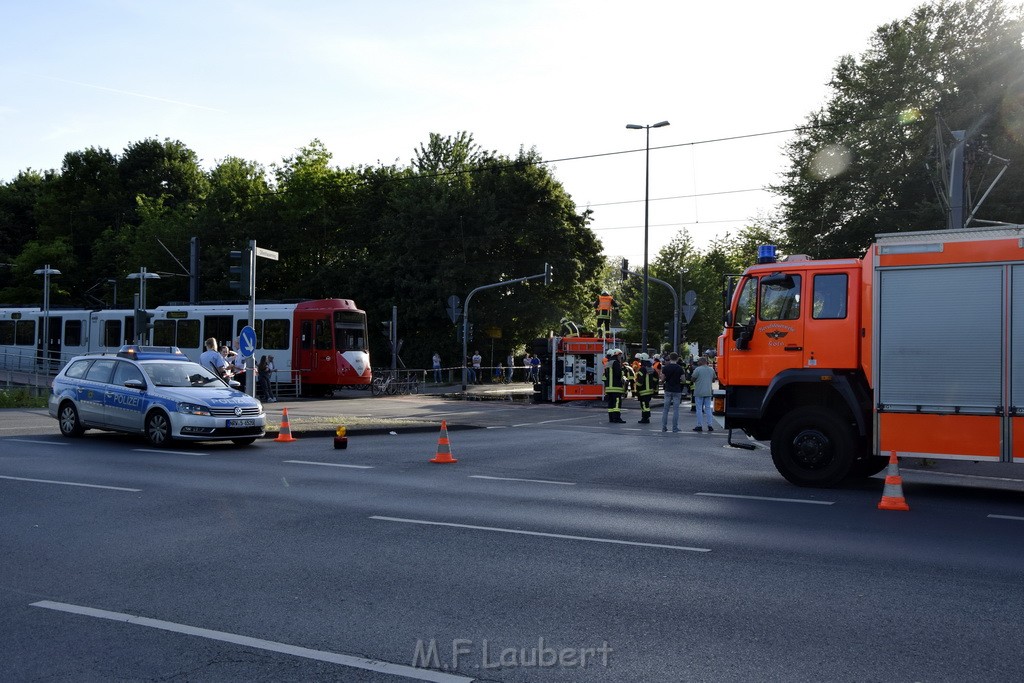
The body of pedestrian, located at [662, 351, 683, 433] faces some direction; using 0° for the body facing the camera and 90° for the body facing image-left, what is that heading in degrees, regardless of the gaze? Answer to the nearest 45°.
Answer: approximately 180°

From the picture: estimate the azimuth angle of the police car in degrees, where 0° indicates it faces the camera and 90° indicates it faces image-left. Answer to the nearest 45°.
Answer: approximately 315°

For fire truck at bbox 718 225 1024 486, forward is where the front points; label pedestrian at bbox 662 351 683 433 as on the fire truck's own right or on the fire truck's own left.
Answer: on the fire truck's own right

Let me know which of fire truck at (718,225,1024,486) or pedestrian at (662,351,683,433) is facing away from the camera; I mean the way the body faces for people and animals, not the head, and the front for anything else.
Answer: the pedestrian

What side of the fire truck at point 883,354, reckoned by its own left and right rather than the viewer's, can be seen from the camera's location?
left

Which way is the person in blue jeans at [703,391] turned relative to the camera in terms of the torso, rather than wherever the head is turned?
away from the camera

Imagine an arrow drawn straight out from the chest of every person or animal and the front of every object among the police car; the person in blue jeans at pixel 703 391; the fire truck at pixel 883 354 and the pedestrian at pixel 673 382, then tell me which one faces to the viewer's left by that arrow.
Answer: the fire truck

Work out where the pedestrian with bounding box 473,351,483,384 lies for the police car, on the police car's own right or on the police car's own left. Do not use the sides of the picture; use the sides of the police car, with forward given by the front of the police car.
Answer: on the police car's own left

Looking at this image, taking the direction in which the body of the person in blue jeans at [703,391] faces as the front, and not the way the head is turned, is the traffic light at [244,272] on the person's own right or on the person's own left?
on the person's own left
